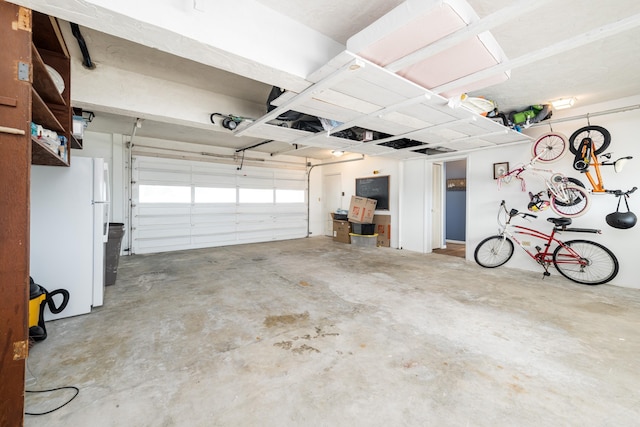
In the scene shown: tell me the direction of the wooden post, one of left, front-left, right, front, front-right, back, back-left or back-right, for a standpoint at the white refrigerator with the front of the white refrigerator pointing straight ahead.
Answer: right

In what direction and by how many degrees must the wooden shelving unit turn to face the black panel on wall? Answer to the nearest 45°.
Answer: approximately 45° to its left

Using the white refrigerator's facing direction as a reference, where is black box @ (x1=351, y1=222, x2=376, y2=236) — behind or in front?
in front

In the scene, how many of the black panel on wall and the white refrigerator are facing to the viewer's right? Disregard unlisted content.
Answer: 1

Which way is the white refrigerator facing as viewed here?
to the viewer's right

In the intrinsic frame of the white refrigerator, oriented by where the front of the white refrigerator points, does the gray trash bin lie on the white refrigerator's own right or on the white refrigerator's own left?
on the white refrigerator's own left

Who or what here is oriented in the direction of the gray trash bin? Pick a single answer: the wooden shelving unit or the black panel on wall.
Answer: the black panel on wall

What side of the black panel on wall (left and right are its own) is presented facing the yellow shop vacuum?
front

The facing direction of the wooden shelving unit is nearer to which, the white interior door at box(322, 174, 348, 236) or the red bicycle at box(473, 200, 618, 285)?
the red bicycle

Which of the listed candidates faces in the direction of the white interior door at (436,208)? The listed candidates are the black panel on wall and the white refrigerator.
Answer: the white refrigerator

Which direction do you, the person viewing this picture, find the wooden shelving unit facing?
facing the viewer and to the right of the viewer
